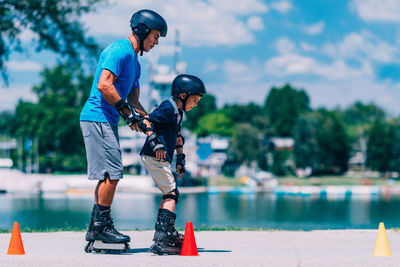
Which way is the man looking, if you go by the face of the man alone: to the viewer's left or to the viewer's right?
to the viewer's right

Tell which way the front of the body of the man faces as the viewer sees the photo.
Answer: to the viewer's right

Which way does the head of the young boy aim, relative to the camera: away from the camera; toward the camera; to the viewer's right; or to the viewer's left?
to the viewer's right

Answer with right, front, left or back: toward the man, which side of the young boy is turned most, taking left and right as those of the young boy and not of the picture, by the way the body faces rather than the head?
back

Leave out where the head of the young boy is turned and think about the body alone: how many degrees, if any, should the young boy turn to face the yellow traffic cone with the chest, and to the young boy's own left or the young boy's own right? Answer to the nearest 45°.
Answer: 0° — they already face it

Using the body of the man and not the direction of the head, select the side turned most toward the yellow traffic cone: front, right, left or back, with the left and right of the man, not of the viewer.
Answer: front

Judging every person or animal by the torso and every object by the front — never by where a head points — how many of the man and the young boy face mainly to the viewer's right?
2

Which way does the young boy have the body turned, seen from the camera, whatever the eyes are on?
to the viewer's right
